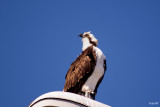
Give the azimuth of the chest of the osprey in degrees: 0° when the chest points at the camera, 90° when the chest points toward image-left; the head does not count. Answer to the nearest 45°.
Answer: approximately 315°
